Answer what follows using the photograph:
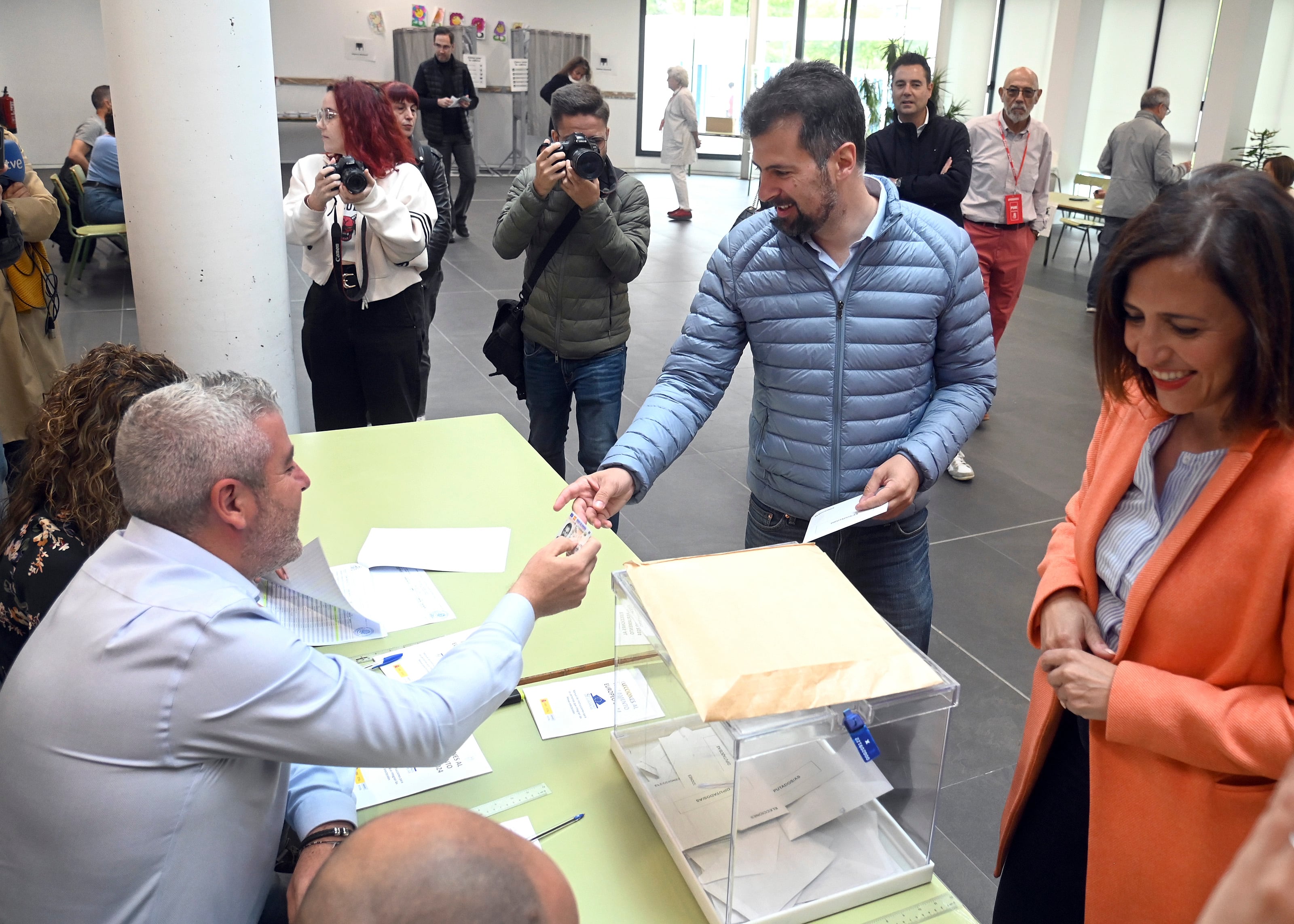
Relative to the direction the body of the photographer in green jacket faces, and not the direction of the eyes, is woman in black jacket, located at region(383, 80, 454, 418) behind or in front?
behind

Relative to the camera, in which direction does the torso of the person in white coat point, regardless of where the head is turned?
to the viewer's left

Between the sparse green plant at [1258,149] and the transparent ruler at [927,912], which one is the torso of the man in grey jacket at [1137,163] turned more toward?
the sparse green plant

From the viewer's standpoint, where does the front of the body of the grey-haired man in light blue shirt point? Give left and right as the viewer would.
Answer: facing away from the viewer and to the right of the viewer

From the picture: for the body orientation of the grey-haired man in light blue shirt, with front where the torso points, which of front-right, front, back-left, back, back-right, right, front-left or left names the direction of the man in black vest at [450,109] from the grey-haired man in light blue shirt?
front-left

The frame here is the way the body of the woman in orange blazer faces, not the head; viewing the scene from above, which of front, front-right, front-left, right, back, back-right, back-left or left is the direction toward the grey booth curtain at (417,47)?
right

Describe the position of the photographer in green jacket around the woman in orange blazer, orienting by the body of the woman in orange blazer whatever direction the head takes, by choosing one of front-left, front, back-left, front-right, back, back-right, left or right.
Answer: right

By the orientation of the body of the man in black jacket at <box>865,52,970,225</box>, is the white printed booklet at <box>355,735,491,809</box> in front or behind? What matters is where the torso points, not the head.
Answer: in front

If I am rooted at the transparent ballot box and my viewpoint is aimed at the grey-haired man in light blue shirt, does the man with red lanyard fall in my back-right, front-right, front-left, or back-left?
back-right

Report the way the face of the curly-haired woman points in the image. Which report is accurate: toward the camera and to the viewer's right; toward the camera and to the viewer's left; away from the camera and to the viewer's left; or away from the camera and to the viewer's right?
away from the camera and to the viewer's right

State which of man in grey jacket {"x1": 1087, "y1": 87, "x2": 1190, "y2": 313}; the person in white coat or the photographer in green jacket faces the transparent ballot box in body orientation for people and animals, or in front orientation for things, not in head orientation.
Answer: the photographer in green jacket

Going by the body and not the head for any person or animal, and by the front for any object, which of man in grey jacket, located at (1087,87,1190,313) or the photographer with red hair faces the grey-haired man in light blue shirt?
the photographer with red hair

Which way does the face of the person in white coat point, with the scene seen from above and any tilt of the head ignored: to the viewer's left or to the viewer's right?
to the viewer's left
